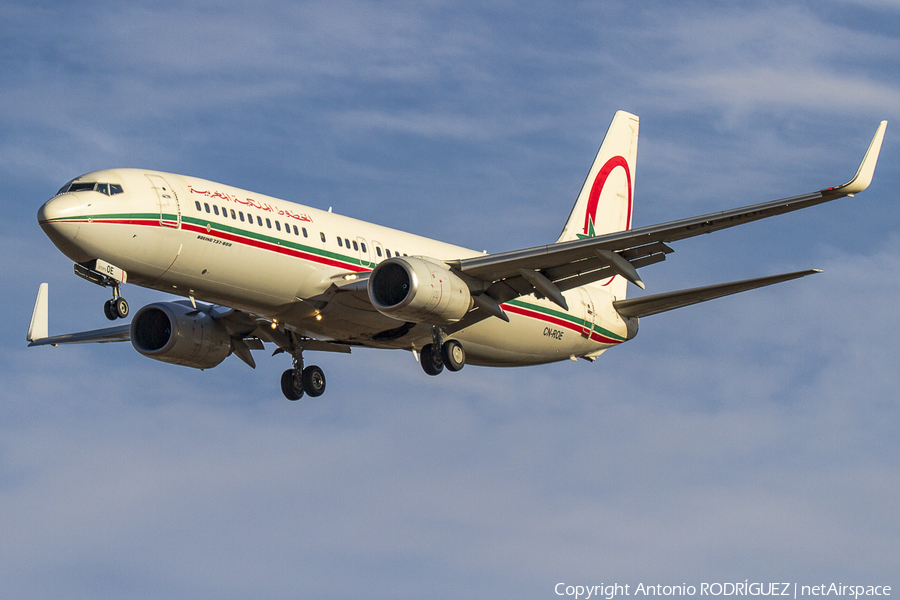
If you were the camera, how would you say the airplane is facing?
facing the viewer and to the left of the viewer
